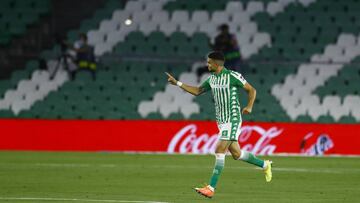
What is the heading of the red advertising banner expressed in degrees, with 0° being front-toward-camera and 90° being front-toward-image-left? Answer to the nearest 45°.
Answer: approximately 0°
